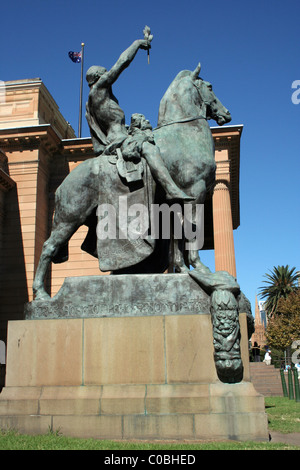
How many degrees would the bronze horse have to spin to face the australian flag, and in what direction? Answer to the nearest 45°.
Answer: approximately 90° to its left

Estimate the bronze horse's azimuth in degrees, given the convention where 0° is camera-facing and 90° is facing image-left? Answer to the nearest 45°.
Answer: approximately 270°

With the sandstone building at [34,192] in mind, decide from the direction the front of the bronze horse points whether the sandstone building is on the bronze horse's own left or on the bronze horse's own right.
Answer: on the bronze horse's own left
